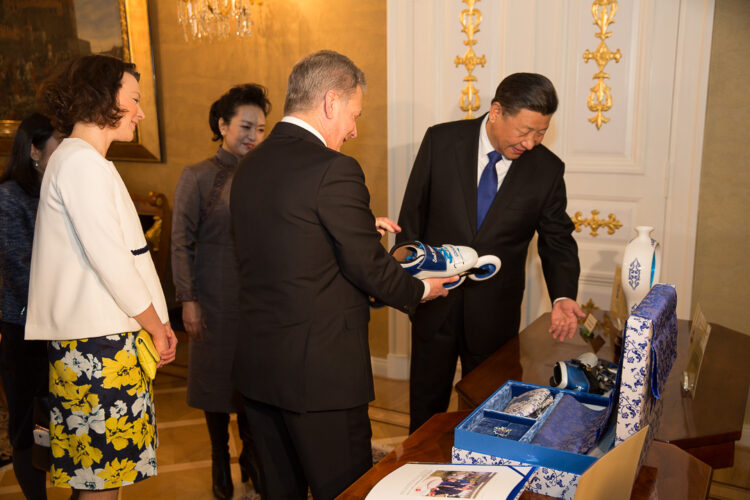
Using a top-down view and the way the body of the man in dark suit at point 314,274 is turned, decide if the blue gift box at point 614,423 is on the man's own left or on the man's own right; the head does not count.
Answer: on the man's own right

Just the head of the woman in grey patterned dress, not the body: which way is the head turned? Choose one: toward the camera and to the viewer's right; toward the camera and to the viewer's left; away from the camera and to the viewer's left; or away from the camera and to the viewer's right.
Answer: toward the camera and to the viewer's right

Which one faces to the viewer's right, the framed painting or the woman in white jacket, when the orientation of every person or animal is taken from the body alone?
the woman in white jacket

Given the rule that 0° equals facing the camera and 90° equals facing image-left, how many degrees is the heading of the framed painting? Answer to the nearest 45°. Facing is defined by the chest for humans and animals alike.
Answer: approximately 0°

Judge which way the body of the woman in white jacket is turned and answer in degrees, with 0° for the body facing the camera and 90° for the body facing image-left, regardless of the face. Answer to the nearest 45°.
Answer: approximately 270°

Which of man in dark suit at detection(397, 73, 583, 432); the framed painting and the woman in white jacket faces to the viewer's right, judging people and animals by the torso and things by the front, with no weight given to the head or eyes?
the woman in white jacket

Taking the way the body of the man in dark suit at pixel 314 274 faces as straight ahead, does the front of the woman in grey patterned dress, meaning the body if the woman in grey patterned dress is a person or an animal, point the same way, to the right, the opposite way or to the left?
to the right

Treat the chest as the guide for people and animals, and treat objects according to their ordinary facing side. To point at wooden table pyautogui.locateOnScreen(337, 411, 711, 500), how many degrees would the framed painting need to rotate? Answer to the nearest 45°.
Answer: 0° — it already faces it

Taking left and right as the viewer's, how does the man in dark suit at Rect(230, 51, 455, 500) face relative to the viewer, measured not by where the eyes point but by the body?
facing away from the viewer and to the right of the viewer

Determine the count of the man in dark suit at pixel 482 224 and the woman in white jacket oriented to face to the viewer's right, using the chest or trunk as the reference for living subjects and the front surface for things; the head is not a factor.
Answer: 1

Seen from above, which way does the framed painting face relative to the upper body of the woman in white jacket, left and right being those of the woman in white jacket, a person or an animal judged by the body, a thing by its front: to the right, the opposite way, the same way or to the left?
to the right
